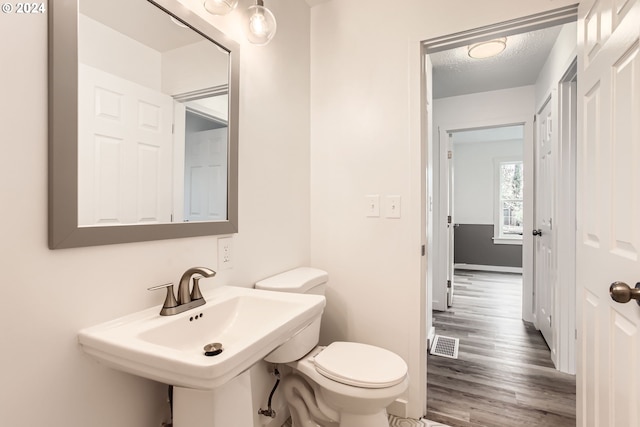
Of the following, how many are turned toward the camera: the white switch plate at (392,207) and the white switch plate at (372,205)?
2

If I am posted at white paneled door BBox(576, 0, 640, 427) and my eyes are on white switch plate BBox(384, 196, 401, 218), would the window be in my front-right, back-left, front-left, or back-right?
front-right

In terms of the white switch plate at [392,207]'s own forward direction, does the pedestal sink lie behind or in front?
in front

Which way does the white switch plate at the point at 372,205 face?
toward the camera

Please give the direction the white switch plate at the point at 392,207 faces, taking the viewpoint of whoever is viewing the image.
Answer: facing the viewer

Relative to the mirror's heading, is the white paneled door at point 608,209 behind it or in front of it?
in front

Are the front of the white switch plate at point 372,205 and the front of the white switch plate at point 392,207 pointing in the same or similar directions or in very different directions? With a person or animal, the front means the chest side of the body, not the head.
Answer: same or similar directions

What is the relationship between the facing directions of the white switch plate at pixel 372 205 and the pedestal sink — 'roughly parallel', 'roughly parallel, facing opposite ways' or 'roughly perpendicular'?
roughly perpendicular

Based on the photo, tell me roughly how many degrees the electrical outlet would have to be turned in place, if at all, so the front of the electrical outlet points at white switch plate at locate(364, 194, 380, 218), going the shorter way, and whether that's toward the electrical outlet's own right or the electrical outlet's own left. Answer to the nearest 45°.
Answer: approximately 45° to the electrical outlet's own left

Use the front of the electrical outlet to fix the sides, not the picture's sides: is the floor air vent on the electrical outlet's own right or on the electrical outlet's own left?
on the electrical outlet's own left

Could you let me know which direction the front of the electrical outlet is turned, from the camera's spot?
facing the viewer and to the right of the viewer

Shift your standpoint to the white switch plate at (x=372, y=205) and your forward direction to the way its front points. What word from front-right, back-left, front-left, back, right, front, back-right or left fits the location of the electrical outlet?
front-right

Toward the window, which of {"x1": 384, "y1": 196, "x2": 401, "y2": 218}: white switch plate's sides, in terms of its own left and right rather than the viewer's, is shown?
back

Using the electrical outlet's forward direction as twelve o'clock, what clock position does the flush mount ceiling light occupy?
The flush mount ceiling light is roughly at 10 o'clock from the electrical outlet.

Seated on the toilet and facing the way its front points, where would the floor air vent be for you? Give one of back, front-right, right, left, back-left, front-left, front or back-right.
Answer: left
